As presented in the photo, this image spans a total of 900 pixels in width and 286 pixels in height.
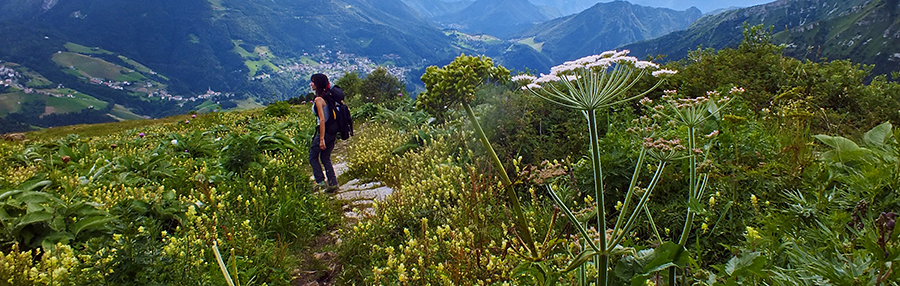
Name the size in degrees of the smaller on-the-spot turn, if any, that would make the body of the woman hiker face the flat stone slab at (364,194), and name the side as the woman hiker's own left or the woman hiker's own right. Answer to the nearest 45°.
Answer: approximately 135° to the woman hiker's own left

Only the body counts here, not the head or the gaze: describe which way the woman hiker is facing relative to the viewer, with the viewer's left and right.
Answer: facing to the left of the viewer
